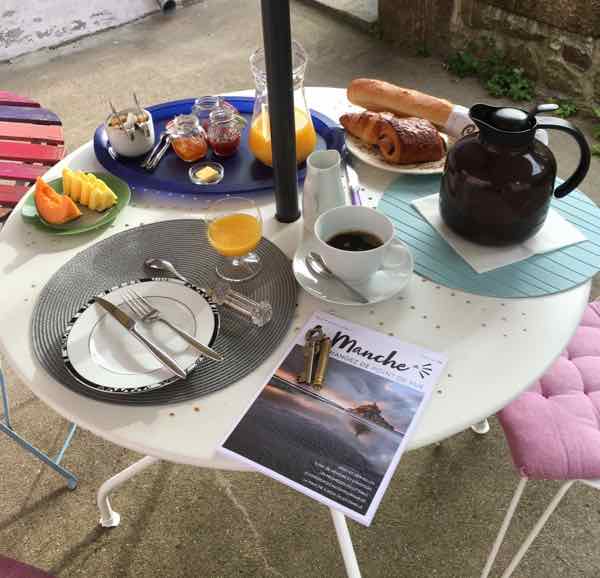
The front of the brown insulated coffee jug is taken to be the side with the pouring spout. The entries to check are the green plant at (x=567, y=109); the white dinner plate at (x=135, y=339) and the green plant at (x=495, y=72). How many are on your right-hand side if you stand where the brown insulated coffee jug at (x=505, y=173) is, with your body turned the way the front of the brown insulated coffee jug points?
2

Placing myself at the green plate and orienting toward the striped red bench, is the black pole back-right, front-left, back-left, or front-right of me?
back-right

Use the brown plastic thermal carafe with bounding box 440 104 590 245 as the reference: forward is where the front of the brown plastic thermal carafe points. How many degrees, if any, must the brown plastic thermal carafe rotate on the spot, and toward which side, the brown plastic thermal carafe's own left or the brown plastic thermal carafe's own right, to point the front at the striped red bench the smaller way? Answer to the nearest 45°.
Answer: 0° — it already faces it

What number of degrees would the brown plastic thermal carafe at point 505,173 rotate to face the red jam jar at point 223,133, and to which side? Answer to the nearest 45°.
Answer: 0° — it already faces it

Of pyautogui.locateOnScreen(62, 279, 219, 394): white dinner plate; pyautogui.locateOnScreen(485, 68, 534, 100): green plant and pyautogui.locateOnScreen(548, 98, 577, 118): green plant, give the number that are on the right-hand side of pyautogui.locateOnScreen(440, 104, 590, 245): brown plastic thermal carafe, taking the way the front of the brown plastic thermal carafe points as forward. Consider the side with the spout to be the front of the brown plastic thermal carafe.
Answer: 2

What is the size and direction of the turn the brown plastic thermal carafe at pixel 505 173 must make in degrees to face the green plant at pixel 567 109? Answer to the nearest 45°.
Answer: approximately 90° to its right

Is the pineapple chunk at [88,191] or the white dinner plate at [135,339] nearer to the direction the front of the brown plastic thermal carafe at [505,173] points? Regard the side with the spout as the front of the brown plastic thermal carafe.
the pineapple chunk

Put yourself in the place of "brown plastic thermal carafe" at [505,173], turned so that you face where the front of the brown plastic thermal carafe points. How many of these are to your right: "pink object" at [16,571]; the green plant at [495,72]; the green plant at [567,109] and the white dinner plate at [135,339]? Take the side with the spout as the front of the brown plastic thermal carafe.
2

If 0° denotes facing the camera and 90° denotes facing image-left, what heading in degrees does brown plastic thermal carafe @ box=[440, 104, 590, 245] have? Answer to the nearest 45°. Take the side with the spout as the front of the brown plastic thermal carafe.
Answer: approximately 90°
